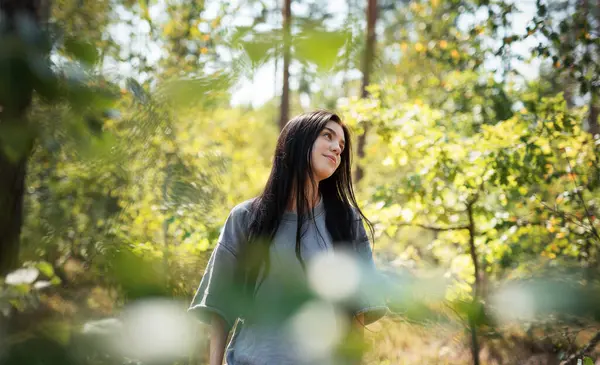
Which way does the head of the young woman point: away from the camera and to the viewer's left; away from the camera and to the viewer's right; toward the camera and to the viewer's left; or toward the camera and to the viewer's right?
toward the camera and to the viewer's right

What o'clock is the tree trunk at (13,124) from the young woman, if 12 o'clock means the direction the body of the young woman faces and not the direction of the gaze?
The tree trunk is roughly at 2 o'clock from the young woman.

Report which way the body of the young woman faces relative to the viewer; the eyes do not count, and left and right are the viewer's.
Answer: facing the viewer and to the right of the viewer
